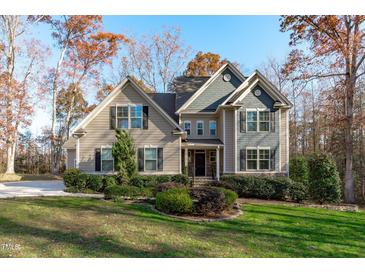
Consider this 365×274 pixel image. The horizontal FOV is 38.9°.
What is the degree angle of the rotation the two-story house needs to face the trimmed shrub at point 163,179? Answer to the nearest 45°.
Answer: approximately 45° to its right

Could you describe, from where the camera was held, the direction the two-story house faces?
facing the viewer

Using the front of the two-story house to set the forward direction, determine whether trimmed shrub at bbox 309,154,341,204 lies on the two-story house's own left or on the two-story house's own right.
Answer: on the two-story house's own left

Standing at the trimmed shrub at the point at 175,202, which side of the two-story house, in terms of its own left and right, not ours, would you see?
front

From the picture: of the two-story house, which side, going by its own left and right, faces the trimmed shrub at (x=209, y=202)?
front

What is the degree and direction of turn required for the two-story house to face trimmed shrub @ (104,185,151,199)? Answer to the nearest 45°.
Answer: approximately 45° to its right

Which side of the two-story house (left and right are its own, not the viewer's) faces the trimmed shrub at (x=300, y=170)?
left
